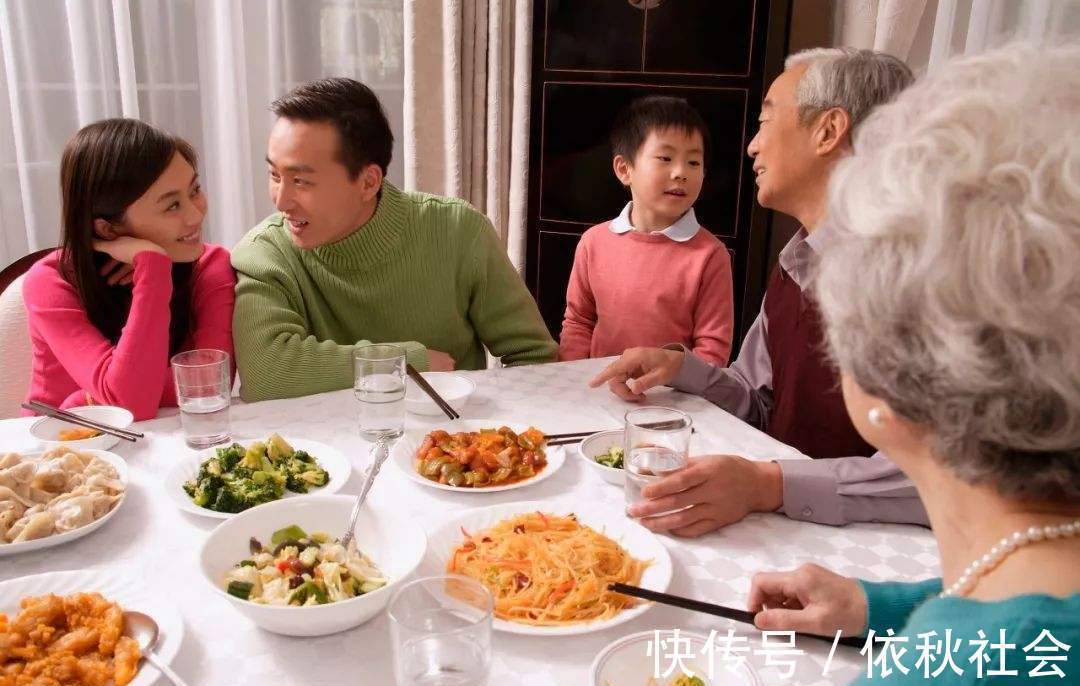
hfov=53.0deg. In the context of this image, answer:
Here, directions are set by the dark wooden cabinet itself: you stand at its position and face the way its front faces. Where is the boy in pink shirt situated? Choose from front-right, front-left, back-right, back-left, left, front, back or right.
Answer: front

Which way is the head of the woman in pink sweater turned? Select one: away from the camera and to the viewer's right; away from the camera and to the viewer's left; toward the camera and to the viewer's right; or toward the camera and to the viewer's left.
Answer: toward the camera and to the viewer's right

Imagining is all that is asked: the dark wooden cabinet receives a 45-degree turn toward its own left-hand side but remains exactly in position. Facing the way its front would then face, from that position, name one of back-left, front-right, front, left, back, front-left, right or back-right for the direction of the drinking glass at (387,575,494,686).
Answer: front-right

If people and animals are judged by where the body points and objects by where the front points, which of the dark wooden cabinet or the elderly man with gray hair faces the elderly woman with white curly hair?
the dark wooden cabinet

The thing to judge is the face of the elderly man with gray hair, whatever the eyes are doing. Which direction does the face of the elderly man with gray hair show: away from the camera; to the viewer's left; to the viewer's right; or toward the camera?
to the viewer's left

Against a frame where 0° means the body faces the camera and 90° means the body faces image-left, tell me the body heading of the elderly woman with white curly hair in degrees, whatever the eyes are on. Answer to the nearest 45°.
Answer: approximately 135°

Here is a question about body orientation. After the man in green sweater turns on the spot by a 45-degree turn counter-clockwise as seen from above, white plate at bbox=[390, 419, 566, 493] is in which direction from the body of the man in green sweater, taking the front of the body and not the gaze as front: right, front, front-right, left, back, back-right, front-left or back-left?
front

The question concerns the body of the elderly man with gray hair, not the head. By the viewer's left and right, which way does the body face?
facing to the left of the viewer

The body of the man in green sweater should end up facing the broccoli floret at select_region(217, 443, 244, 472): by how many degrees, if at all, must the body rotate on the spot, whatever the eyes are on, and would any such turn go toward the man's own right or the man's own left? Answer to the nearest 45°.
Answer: approximately 45° to the man's own left

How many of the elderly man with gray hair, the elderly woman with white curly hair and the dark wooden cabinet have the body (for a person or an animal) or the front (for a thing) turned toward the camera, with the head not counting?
1

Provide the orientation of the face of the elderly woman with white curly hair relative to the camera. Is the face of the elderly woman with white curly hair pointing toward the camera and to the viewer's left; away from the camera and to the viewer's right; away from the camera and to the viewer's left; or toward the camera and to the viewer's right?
away from the camera and to the viewer's left

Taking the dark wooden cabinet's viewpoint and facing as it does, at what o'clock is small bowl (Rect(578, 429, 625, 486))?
The small bowl is roughly at 12 o'clock from the dark wooden cabinet.

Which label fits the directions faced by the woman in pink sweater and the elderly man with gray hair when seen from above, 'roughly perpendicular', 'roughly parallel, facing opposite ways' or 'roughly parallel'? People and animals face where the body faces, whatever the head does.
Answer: roughly parallel, facing opposite ways

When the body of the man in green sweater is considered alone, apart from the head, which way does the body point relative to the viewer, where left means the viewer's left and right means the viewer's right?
facing the viewer and to the left of the viewer

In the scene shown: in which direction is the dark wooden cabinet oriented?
toward the camera
